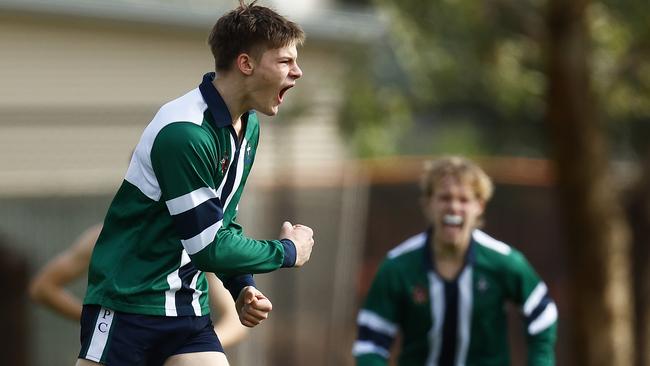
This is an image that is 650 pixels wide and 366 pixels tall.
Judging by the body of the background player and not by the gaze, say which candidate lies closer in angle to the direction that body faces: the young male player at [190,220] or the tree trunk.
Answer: the young male player

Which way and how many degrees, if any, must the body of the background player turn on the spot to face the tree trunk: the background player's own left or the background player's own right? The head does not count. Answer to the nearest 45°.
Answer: approximately 180°

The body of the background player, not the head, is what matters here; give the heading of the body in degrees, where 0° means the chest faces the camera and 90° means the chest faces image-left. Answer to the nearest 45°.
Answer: approximately 0°

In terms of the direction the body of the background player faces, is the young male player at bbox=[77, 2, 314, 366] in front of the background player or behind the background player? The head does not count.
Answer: in front
